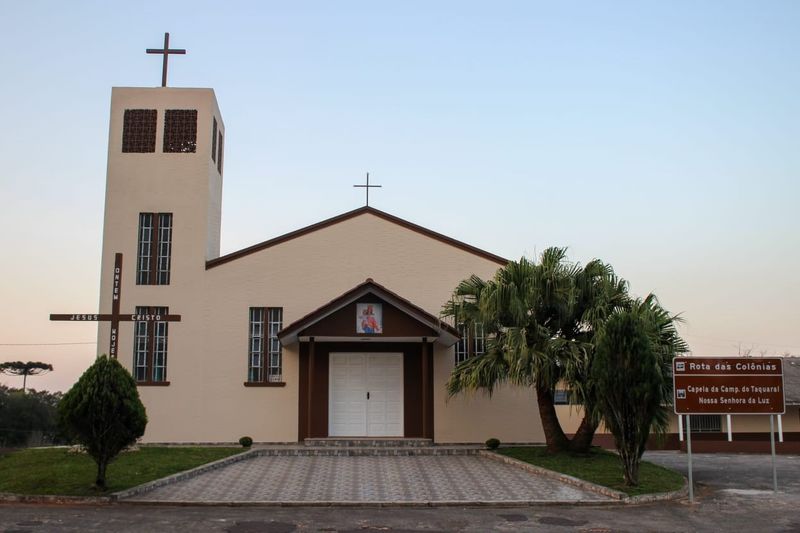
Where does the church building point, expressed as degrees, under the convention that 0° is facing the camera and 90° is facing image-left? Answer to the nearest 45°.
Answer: approximately 0°

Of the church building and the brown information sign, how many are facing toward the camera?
2

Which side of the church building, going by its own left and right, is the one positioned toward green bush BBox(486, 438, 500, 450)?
front

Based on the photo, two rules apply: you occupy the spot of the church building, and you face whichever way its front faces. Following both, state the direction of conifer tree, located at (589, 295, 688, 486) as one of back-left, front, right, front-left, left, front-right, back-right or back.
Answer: front-left

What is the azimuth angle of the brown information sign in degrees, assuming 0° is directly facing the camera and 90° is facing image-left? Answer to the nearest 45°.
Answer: approximately 0°

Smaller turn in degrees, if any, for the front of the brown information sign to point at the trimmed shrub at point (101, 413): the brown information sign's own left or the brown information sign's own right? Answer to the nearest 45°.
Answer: approximately 45° to the brown information sign's own right

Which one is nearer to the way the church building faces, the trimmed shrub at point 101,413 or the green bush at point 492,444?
the trimmed shrub
